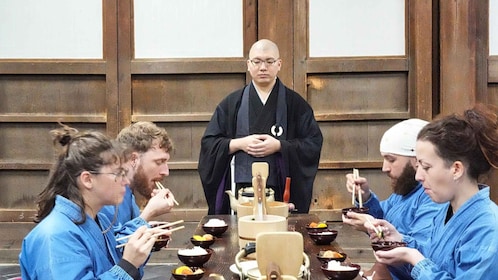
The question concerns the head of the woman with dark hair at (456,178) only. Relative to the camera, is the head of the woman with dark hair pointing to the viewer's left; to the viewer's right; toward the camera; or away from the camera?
to the viewer's left

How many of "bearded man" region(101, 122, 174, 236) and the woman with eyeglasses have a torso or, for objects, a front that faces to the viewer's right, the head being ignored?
2

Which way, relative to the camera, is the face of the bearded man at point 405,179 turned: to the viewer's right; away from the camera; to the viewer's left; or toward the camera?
to the viewer's left

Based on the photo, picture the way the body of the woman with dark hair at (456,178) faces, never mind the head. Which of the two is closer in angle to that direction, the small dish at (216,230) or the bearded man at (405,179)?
the small dish

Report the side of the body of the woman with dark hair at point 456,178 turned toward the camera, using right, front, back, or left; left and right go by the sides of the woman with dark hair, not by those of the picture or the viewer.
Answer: left

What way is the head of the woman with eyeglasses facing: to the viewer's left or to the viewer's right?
to the viewer's right

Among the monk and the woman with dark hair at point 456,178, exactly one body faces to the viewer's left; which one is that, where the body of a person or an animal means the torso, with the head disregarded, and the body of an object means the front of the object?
the woman with dark hair

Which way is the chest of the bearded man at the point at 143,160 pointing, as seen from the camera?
to the viewer's right

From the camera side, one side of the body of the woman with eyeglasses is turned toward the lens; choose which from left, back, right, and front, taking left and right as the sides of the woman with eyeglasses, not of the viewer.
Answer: right

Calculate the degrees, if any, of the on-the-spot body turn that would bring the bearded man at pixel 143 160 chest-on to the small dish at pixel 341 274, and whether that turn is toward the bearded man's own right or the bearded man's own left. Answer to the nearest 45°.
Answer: approximately 45° to the bearded man's own right

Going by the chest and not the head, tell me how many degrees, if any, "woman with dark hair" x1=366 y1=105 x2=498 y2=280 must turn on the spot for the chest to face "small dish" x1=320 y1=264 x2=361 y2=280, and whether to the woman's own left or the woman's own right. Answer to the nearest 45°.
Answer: approximately 45° to the woman's own left

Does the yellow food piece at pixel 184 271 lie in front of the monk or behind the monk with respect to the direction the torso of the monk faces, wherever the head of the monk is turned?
in front

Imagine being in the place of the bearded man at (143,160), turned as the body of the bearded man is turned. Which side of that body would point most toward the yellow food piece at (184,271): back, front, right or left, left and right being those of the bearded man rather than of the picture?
right

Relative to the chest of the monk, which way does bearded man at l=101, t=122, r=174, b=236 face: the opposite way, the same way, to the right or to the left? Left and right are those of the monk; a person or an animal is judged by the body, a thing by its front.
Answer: to the left
